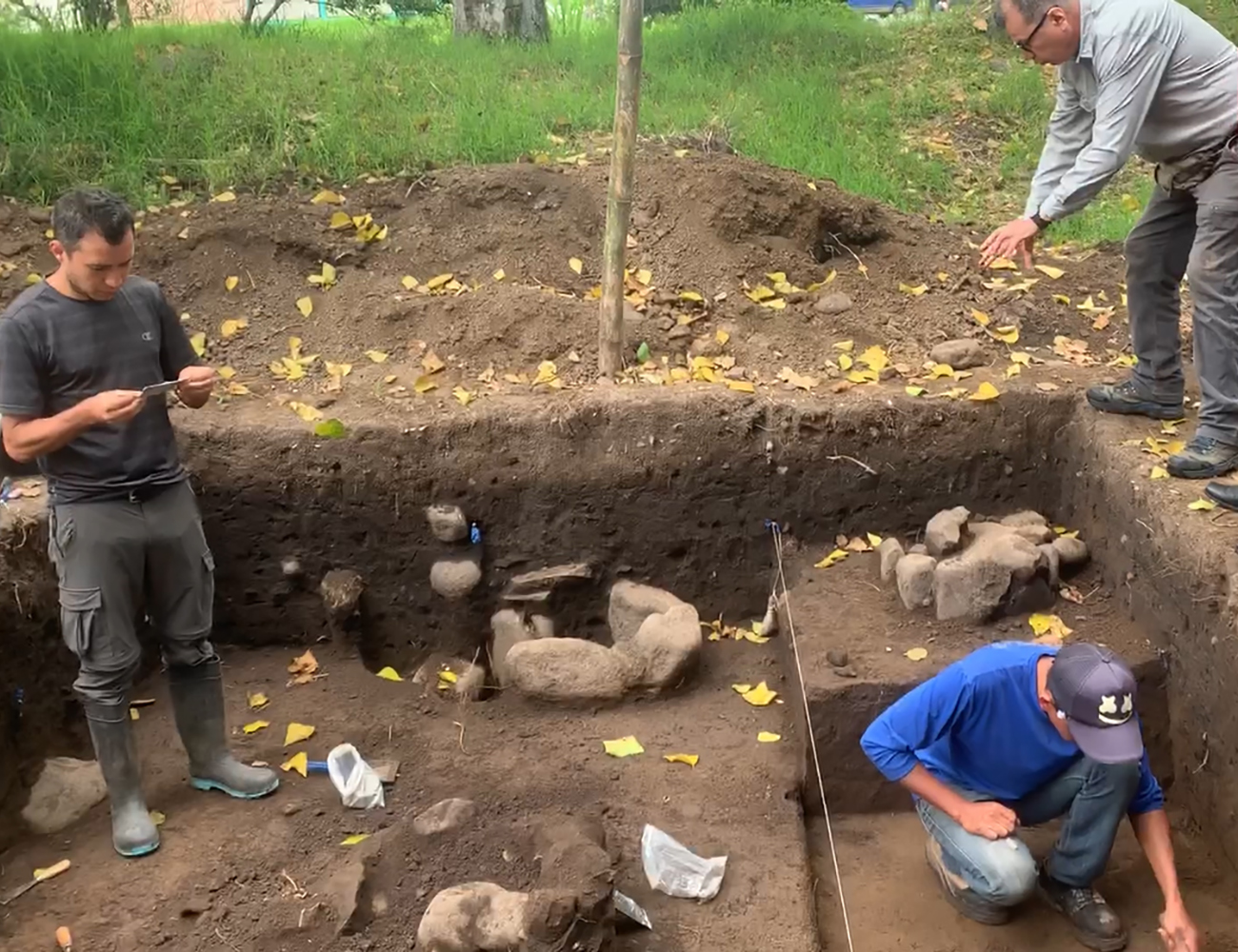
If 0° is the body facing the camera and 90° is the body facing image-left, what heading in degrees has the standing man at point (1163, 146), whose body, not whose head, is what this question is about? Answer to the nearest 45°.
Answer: approximately 90°

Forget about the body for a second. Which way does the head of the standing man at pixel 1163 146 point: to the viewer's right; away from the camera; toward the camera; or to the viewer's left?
to the viewer's left

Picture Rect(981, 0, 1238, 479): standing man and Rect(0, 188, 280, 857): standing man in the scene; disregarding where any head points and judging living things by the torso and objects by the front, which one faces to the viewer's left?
Rect(981, 0, 1238, 479): standing man

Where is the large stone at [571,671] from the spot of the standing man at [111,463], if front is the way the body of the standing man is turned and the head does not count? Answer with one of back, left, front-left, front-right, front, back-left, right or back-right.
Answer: front-left

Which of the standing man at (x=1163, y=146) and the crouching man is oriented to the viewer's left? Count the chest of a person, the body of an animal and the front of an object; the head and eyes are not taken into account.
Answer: the standing man

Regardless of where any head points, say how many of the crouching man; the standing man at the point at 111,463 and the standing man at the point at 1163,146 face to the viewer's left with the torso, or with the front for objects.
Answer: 1

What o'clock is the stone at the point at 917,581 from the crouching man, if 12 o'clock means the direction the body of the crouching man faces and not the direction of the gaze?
The stone is roughly at 7 o'clock from the crouching man.

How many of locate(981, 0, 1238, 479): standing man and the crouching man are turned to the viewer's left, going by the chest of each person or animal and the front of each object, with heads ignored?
1

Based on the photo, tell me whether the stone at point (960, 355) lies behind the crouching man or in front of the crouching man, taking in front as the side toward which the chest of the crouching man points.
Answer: behind
